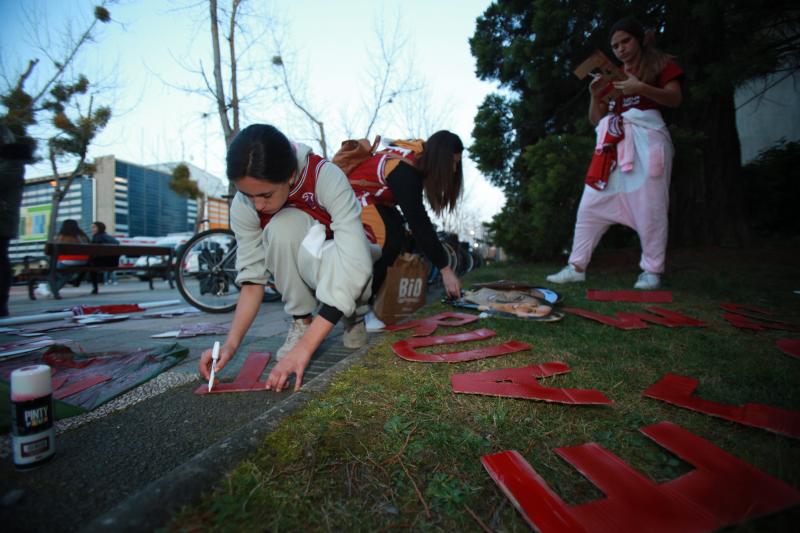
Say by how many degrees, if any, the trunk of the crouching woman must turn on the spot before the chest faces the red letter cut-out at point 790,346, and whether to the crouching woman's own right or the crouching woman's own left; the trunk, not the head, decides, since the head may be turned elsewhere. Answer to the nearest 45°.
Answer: approximately 135° to the crouching woman's own left

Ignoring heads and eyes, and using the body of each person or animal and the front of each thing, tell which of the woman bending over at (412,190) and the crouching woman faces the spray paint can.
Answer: the crouching woman

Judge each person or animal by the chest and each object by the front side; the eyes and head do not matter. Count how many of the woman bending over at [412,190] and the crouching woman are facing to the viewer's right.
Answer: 1

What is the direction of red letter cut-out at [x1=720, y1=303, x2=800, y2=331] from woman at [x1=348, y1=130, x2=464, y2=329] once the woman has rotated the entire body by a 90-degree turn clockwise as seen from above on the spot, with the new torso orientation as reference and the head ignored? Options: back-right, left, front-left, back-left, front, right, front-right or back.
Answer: left

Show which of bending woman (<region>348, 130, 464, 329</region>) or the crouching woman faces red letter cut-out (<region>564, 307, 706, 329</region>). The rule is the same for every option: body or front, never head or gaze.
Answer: the bending woman

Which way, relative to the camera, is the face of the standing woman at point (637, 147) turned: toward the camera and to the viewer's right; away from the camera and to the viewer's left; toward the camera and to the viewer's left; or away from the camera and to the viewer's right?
toward the camera and to the viewer's left

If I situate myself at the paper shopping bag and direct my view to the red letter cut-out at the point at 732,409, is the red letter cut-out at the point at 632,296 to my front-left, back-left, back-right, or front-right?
front-left

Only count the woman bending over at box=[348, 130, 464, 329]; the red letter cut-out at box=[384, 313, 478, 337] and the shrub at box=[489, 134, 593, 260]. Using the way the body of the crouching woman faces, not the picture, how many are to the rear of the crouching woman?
3

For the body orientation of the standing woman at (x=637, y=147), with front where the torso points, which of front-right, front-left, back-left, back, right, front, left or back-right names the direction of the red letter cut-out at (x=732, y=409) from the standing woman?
front-left

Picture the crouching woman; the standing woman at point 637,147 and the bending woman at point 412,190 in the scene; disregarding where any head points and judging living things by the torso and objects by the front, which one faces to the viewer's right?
the bending woman at point 412,190

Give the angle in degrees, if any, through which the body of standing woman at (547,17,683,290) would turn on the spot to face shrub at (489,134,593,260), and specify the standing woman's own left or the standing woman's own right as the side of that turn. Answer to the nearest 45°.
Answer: approximately 90° to the standing woman's own right

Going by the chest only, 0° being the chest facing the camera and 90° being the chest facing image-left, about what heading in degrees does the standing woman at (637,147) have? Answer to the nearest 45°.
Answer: approximately 45°

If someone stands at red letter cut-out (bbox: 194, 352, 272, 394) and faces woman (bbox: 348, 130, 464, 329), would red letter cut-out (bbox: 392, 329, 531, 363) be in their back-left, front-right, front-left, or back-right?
front-right

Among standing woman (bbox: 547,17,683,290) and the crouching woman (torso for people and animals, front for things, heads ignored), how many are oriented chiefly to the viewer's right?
0

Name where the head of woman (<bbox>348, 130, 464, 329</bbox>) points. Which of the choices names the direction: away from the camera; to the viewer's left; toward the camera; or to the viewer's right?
to the viewer's right

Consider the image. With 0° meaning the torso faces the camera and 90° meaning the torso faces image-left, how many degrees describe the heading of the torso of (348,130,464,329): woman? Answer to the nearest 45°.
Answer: approximately 270°
